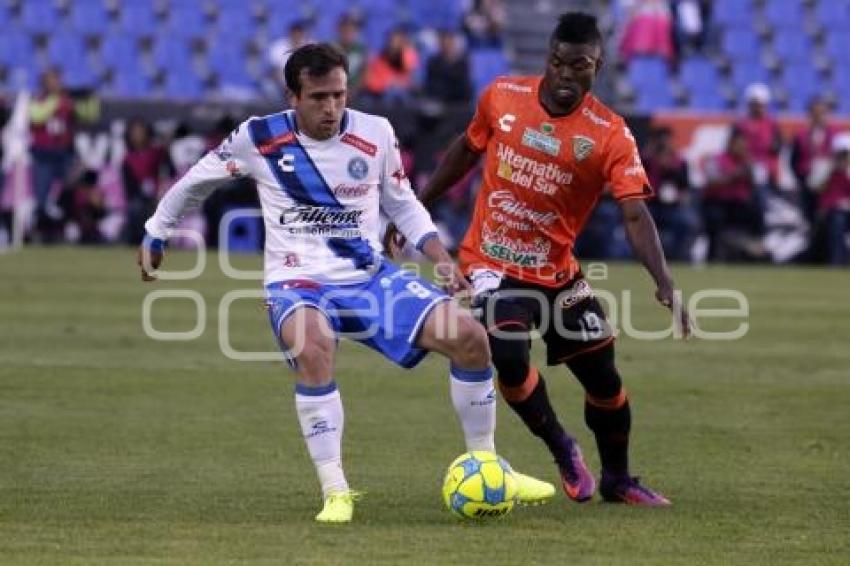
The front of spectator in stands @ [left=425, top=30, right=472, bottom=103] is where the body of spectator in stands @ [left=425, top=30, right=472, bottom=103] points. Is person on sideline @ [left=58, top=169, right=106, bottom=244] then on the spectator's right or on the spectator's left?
on the spectator's right

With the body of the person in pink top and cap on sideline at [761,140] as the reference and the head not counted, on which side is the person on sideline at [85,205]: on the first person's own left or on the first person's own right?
on the first person's own right
